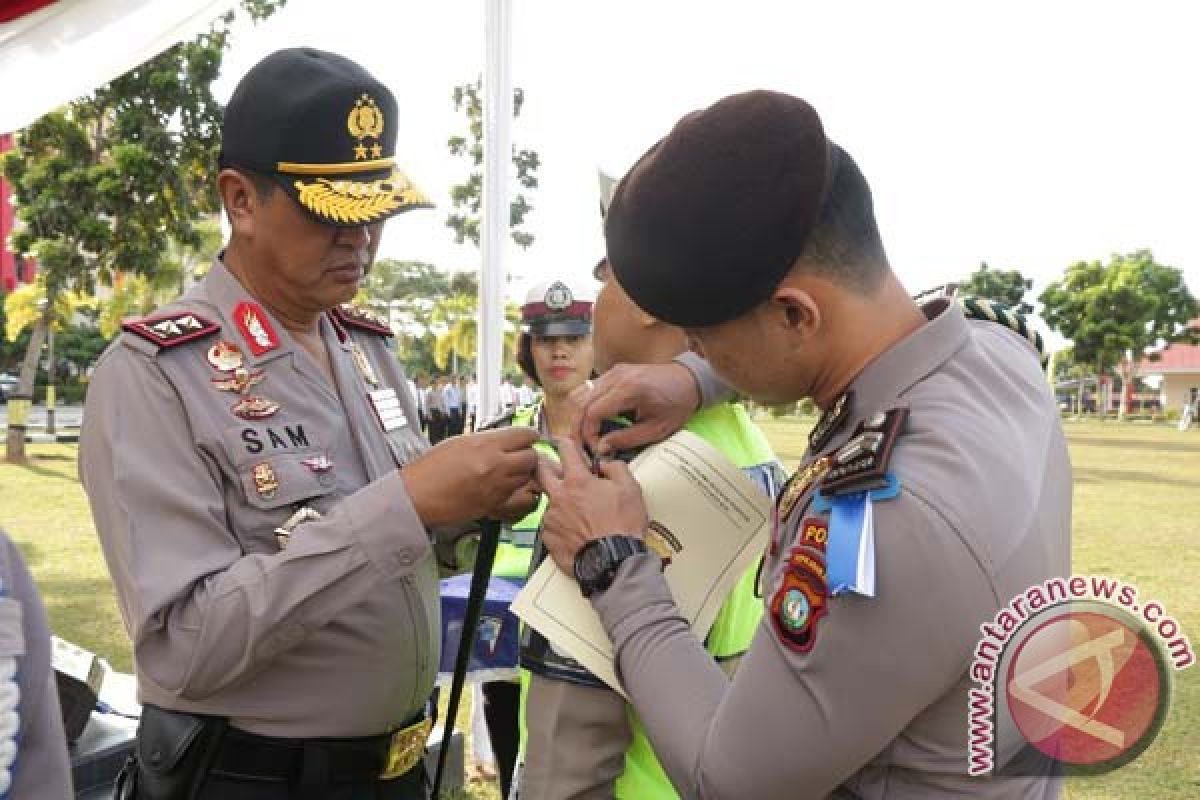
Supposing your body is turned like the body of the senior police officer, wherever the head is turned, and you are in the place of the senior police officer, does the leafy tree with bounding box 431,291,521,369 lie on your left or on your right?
on your left

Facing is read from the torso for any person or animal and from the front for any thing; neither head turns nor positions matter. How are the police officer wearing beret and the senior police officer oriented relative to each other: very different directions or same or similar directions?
very different directions

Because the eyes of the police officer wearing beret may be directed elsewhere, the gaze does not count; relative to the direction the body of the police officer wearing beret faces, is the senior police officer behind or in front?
in front

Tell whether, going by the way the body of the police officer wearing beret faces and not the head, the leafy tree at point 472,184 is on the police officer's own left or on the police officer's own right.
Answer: on the police officer's own right

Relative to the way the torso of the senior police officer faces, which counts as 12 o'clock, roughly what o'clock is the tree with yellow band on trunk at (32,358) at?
The tree with yellow band on trunk is roughly at 7 o'clock from the senior police officer.

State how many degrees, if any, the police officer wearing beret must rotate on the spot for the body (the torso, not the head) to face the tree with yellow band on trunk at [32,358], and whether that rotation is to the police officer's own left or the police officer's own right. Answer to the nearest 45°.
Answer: approximately 45° to the police officer's own right

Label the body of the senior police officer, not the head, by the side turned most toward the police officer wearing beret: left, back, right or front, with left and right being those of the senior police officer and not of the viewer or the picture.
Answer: front

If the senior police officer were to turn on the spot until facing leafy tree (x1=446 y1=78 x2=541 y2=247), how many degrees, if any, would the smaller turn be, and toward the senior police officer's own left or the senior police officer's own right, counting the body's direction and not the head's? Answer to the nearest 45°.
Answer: approximately 135° to the senior police officer's own left

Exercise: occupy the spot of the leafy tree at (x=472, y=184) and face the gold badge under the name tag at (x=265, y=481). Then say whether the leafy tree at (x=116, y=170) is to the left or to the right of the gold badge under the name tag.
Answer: right

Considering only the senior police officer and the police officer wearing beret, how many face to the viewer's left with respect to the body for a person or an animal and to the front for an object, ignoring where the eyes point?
1

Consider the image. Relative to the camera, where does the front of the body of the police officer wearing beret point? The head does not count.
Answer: to the viewer's left

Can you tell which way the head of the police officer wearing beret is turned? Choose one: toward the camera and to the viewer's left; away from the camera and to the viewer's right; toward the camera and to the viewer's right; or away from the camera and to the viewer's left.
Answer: away from the camera and to the viewer's left
